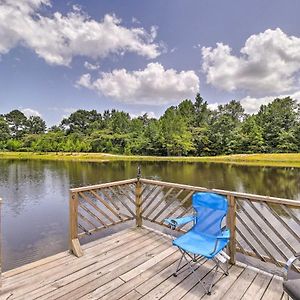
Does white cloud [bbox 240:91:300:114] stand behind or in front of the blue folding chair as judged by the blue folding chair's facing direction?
behind

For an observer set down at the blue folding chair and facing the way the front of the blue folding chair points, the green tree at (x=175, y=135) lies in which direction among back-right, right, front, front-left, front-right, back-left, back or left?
back-right

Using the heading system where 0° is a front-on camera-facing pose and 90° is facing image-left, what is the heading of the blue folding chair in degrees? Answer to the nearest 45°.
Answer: approximately 45°

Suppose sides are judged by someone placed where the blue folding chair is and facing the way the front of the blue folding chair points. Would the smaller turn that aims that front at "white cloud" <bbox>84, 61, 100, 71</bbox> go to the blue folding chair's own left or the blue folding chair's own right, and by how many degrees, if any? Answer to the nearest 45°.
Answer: approximately 90° to the blue folding chair's own right

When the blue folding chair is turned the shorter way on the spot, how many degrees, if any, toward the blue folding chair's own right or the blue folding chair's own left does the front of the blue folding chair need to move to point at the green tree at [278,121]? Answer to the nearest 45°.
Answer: approximately 135° to the blue folding chair's own right

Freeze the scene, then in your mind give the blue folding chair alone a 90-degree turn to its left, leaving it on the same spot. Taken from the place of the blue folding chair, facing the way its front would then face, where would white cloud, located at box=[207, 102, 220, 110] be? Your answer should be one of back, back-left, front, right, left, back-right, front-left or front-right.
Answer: back-left

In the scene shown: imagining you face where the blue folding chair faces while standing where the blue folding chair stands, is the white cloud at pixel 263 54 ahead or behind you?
behind

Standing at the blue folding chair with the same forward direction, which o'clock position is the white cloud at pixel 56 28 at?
The white cloud is roughly at 3 o'clock from the blue folding chair.
